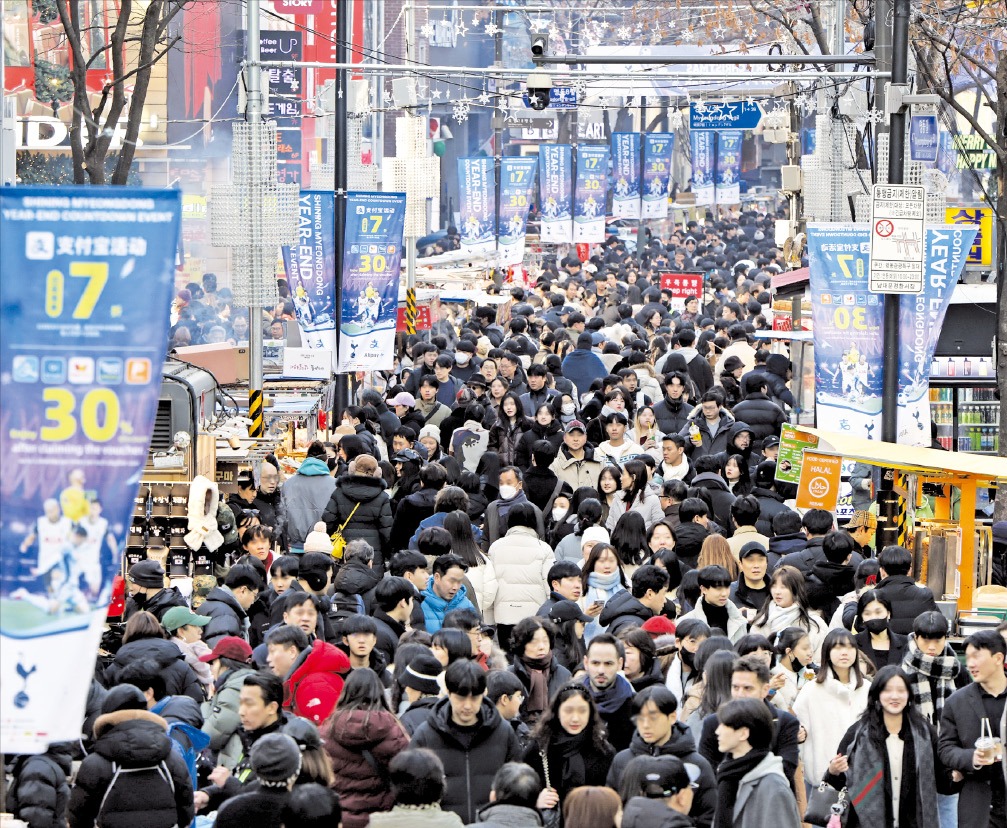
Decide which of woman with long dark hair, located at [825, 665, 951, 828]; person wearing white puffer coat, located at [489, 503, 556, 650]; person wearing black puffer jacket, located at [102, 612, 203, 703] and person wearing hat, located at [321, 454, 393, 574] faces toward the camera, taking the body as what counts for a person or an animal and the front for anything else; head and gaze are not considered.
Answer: the woman with long dark hair

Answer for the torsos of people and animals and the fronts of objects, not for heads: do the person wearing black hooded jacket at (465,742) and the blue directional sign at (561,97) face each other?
no

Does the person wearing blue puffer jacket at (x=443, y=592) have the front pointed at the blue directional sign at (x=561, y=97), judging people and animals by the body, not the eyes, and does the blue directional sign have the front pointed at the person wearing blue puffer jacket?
no

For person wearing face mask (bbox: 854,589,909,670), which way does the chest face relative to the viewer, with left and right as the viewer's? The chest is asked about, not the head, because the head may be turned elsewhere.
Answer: facing the viewer

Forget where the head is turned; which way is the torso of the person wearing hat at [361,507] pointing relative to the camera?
away from the camera

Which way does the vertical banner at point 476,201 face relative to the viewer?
toward the camera

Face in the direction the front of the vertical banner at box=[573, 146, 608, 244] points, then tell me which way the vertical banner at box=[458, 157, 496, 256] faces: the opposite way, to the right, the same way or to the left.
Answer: the same way

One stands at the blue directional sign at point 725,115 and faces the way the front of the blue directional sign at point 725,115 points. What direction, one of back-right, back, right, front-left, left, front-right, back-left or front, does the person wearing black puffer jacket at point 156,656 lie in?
front

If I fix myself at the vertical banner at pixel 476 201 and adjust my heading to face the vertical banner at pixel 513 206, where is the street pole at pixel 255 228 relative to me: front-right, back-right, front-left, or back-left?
back-right

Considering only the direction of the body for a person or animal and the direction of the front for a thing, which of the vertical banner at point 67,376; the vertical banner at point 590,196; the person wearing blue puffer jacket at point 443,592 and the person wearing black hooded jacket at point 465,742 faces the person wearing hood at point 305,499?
the vertical banner at point 590,196

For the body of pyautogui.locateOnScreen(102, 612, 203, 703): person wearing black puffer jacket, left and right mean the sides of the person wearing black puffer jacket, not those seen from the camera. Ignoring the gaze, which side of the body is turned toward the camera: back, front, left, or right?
back

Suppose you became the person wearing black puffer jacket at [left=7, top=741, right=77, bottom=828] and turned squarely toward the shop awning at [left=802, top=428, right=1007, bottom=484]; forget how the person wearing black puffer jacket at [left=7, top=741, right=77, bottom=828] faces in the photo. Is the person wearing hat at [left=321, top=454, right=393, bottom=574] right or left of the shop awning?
left

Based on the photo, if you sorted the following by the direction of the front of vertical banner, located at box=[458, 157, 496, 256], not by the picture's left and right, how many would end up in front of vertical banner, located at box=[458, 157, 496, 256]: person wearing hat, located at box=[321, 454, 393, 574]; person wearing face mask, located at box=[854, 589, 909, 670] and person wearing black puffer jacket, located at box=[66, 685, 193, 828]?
3

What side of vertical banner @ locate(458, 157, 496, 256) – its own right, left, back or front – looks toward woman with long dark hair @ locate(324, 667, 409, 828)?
front

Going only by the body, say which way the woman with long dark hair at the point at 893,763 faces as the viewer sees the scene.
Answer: toward the camera

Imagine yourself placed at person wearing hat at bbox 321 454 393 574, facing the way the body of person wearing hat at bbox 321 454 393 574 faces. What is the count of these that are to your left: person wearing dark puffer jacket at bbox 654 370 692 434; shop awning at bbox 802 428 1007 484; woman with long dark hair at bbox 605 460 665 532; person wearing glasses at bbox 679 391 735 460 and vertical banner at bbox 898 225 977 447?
0

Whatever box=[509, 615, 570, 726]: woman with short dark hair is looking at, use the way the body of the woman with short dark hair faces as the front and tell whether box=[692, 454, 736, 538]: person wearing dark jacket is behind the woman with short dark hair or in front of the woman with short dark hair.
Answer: behind

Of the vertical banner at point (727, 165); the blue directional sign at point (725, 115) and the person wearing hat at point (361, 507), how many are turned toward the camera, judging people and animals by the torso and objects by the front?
2

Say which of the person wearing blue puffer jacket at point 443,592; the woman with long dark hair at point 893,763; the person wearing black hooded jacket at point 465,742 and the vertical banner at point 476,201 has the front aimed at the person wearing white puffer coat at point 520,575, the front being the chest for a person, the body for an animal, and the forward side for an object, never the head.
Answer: the vertical banner

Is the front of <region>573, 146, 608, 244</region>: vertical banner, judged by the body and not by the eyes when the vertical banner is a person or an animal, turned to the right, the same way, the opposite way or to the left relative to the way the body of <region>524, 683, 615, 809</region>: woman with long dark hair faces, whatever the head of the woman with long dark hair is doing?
the same way
